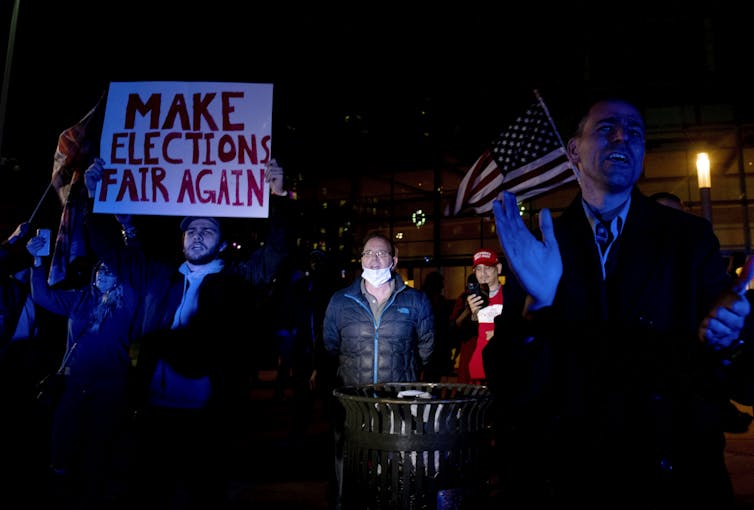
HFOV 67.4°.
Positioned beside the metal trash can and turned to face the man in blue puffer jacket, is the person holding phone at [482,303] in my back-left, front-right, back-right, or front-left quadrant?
front-right

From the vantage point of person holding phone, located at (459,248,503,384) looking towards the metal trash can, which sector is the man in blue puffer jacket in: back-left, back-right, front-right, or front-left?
front-right

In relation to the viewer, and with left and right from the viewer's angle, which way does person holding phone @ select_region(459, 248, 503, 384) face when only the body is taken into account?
facing the viewer and to the left of the viewer

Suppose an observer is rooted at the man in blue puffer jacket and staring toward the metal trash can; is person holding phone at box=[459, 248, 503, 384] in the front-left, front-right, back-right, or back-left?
back-left

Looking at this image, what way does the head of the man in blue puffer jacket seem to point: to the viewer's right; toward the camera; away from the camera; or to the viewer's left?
toward the camera

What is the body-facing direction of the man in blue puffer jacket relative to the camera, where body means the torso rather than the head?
toward the camera

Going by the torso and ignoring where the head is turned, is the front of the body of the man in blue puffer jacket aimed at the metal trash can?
yes

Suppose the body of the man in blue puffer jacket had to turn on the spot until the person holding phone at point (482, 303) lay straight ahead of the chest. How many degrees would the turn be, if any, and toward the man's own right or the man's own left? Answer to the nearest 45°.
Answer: approximately 135° to the man's own left

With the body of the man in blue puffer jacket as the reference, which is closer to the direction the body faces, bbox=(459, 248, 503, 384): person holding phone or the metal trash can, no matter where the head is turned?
the metal trash can

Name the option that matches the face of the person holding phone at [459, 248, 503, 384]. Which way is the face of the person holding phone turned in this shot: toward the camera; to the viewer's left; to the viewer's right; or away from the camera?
toward the camera

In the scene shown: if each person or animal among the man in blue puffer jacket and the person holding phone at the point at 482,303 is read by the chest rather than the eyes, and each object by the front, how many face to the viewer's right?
0
